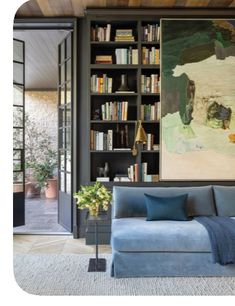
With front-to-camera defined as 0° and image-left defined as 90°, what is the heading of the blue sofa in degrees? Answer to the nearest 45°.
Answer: approximately 0°

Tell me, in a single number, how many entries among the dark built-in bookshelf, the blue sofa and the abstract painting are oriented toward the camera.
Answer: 3

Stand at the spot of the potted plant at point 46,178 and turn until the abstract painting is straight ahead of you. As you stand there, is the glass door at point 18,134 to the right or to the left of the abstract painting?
right

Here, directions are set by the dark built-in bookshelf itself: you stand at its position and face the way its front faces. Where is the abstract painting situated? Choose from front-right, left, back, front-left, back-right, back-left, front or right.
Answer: left

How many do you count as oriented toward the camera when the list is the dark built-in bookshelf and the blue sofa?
2

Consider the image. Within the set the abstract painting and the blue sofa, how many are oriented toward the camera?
2

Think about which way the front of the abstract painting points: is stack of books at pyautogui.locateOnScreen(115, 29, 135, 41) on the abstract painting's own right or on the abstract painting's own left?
on the abstract painting's own right
